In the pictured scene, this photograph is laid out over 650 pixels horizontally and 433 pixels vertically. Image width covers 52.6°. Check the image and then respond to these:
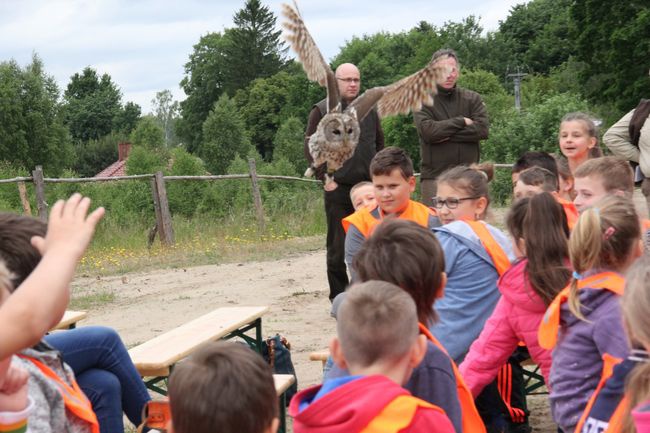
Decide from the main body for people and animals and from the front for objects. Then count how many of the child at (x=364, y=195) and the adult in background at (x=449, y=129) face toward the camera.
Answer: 2

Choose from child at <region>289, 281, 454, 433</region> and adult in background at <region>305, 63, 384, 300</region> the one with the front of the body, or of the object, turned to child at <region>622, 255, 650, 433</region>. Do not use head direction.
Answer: the adult in background

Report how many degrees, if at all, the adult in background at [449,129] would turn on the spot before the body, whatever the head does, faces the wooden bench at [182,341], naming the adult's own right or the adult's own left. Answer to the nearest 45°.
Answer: approximately 45° to the adult's own right

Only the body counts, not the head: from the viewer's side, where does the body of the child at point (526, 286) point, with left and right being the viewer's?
facing away from the viewer and to the left of the viewer

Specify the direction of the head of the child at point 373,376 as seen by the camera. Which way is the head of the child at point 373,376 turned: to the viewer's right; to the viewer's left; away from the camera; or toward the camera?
away from the camera

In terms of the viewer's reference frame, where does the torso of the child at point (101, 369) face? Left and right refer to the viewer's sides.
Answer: facing to the right of the viewer

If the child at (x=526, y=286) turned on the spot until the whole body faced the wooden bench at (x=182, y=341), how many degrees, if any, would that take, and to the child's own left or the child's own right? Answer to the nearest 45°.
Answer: approximately 45° to the child's own left

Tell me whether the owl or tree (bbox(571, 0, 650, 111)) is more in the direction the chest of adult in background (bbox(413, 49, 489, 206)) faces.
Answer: the owl

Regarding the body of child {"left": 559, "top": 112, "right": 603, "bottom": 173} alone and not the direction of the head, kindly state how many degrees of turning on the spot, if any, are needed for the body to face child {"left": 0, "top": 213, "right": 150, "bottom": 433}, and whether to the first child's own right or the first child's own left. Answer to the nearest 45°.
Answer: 0° — they already face them

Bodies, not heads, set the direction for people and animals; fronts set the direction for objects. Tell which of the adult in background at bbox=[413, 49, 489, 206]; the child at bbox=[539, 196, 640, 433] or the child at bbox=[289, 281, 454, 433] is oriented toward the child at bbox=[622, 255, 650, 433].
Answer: the adult in background

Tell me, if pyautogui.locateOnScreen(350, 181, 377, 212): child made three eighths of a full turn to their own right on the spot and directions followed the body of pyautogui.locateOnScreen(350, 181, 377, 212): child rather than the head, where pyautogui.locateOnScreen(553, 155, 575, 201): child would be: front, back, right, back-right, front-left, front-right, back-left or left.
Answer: back-right
